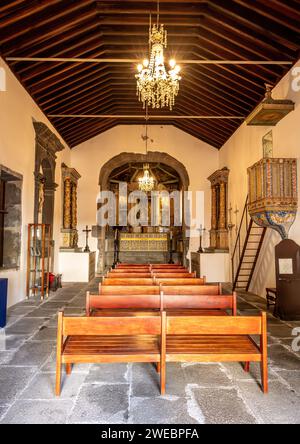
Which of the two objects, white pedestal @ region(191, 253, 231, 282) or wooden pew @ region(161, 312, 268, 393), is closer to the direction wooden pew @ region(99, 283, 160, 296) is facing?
the white pedestal

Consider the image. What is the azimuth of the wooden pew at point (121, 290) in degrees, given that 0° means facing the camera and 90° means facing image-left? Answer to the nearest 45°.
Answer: approximately 180°

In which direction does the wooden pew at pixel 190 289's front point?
away from the camera

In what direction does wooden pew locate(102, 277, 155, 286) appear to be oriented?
away from the camera

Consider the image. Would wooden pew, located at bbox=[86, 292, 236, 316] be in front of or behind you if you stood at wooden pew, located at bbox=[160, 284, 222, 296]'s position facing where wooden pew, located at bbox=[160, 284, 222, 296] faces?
behind

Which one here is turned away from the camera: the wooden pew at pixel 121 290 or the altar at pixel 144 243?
the wooden pew

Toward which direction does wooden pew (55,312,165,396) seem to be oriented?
away from the camera

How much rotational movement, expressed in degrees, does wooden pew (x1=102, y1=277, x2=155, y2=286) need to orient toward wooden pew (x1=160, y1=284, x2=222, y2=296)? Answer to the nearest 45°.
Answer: approximately 135° to its right

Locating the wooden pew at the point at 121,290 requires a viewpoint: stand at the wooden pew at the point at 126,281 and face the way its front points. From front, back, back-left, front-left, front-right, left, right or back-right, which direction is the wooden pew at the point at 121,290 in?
back

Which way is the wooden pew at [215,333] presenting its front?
away from the camera

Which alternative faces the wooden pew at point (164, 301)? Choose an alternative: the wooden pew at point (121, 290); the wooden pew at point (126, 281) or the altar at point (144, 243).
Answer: the altar

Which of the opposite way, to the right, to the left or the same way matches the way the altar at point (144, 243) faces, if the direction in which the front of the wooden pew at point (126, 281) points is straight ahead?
the opposite way

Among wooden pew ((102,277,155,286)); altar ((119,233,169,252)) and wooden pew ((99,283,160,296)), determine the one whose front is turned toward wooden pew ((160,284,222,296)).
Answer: the altar
